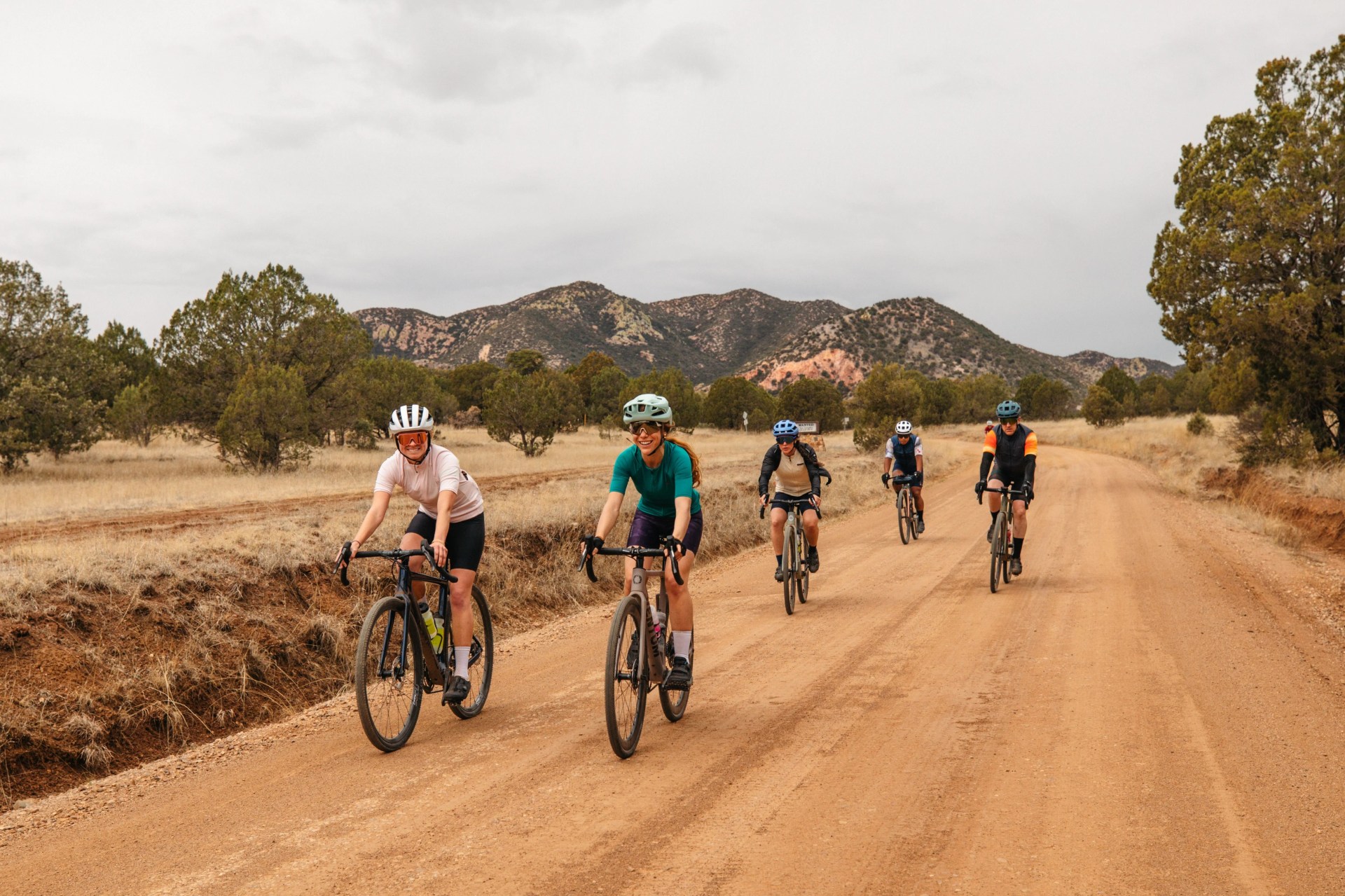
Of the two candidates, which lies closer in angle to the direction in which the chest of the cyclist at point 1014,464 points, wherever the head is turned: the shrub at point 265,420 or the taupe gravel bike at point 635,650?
the taupe gravel bike

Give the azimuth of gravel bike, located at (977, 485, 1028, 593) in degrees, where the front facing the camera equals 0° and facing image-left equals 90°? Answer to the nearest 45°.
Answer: approximately 0°

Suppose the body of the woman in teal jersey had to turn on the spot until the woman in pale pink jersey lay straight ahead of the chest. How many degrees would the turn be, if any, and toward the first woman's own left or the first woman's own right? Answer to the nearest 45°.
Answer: approximately 45° to the first woman's own right

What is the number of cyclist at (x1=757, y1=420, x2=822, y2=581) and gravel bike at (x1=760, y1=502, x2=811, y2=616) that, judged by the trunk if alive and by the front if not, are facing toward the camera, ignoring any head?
2

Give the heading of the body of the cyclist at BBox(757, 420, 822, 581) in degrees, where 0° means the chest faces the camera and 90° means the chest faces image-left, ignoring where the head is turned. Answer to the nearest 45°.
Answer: approximately 0°
